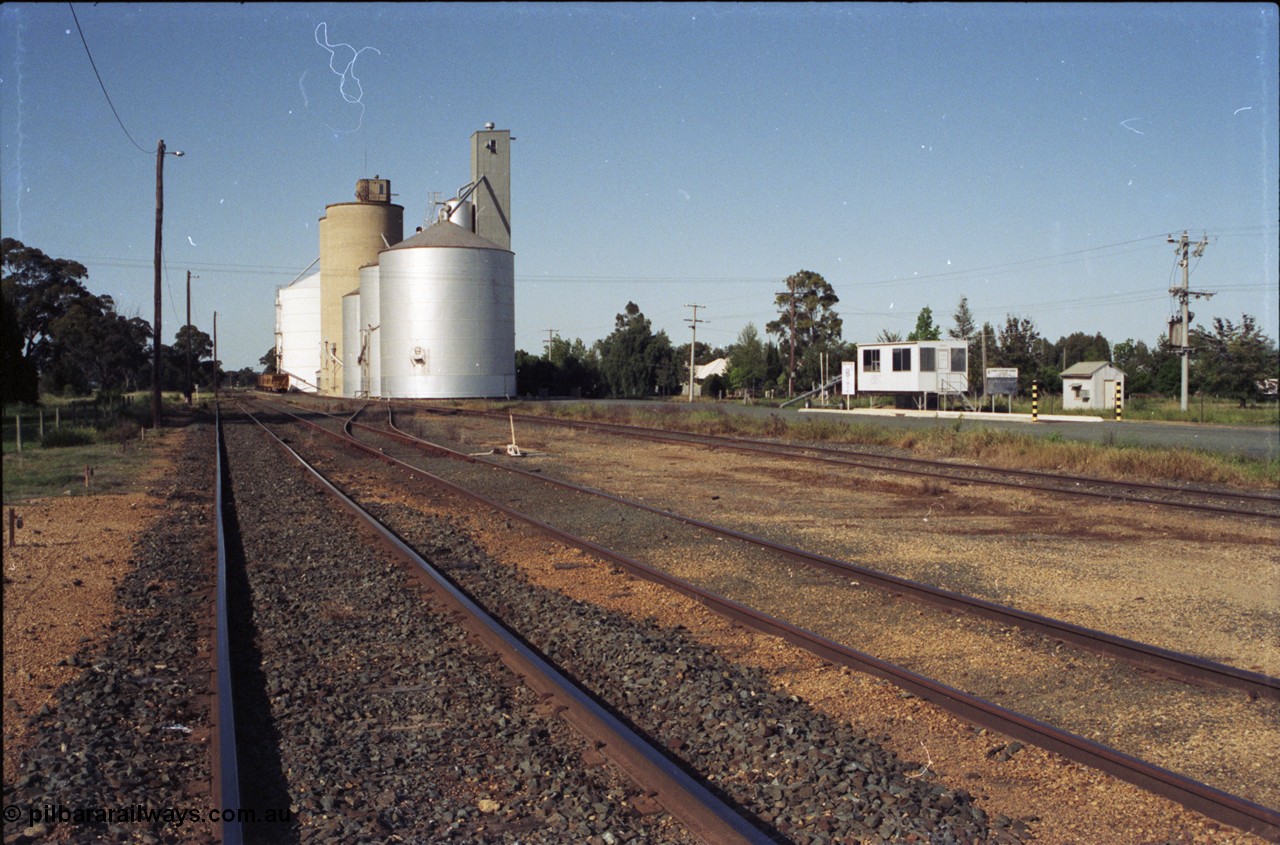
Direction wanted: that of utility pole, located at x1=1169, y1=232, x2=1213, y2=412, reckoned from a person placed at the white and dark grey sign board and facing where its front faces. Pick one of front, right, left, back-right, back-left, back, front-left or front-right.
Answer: left

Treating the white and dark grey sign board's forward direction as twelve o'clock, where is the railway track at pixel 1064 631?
The railway track is roughly at 12 o'clock from the white and dark grey sign board.

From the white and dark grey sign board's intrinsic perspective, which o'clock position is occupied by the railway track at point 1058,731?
The railway track is roughly at 12 o'clock from the white and dark grey sign board.

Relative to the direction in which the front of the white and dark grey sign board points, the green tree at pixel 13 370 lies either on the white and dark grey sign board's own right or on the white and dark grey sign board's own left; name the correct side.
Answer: on the white and dark grey sign board's own right

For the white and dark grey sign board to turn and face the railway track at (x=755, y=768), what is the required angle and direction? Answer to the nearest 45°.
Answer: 0° — it already faces it

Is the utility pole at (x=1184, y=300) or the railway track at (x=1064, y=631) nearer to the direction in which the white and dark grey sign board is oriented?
the railway track

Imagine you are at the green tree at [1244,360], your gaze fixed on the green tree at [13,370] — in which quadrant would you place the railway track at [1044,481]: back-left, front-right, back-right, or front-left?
front-left

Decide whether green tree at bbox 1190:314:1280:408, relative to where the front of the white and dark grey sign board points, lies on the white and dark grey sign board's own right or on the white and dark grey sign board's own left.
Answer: on the white and dark grey sign board's own left

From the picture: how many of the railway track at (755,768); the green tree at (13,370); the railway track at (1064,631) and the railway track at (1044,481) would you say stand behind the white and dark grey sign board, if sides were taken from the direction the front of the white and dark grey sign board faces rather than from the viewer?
0

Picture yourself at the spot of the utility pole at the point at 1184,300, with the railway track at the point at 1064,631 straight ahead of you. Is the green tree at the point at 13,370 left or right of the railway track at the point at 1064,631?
right

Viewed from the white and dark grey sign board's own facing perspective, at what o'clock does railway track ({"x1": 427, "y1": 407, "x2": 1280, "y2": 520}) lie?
The railway track is roughly at 12 o'clock from the white and dark grey sign board.

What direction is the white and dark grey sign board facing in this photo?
toward the camera

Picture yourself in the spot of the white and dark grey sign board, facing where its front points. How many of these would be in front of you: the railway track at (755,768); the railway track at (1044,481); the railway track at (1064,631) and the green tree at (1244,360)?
3
